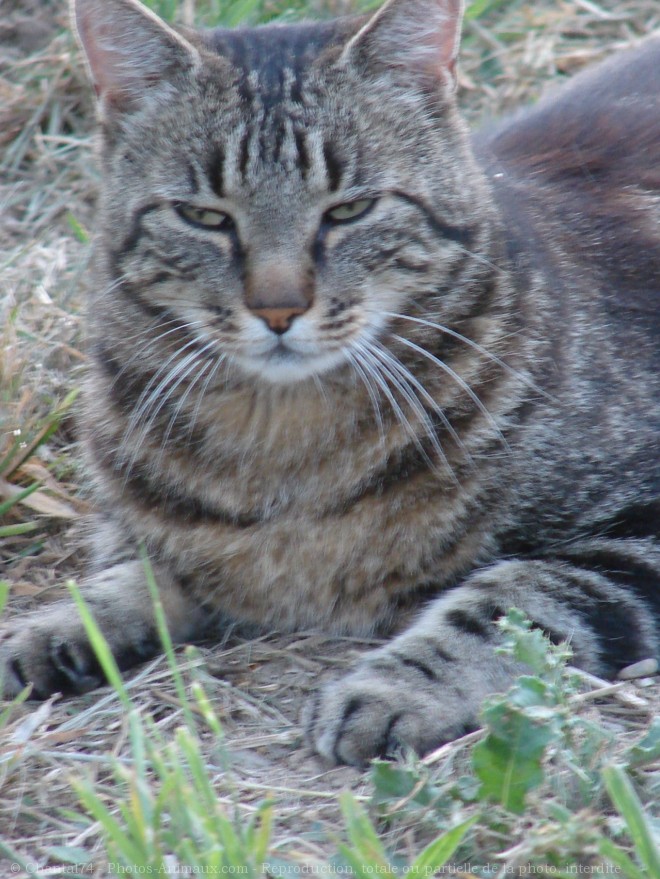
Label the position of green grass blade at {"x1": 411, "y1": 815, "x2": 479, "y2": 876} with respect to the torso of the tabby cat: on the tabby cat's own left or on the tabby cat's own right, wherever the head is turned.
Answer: on the tabby cat's own left

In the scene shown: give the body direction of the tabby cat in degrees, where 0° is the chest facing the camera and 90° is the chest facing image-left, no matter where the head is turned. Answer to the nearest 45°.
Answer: approximately 45°

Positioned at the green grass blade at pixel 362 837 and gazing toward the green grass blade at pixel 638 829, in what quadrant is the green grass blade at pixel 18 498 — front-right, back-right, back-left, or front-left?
back-left

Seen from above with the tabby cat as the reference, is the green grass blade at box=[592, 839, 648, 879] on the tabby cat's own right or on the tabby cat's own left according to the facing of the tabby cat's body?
on the tabby cat's own left

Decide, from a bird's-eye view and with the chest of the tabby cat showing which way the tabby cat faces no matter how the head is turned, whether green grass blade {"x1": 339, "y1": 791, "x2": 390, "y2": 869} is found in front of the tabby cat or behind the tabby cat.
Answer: in front

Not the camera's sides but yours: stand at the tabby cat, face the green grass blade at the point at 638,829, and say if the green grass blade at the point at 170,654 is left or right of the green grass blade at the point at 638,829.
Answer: right

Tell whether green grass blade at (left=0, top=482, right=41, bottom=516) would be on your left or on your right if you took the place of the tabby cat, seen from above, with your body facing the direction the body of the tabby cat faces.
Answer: on your right

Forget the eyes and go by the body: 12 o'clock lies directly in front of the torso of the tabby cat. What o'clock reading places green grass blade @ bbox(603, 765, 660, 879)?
The green grass blade is roughly at 10 o'clock from the tabby cat.
